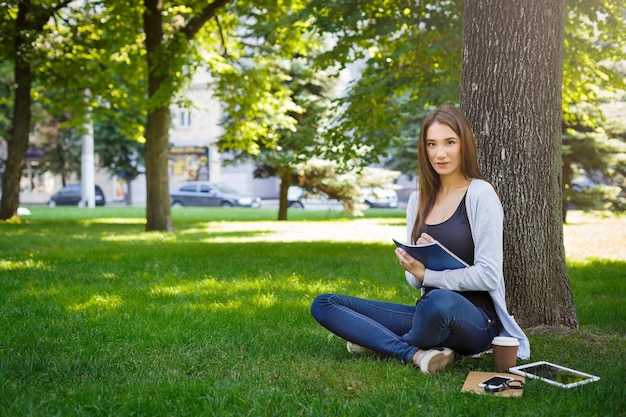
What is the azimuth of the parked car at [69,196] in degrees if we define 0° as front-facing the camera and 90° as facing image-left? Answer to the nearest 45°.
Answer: approximately 90°

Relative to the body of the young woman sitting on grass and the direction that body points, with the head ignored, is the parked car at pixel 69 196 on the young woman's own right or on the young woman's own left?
on the young woman's own right

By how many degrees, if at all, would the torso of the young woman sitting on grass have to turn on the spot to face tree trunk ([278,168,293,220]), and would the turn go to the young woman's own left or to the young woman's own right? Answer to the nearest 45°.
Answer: approximately 135° to the young woman's own right

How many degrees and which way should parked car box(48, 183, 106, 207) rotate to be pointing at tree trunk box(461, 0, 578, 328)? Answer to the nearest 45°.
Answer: approximately 90° to its left

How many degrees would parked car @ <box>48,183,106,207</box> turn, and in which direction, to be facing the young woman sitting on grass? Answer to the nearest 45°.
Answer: approximately 90° to its left

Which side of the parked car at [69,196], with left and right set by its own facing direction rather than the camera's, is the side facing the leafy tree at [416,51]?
left

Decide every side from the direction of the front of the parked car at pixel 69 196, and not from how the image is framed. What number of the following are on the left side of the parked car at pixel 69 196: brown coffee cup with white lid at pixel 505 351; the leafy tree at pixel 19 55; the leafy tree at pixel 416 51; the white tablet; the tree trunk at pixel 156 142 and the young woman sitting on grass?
6

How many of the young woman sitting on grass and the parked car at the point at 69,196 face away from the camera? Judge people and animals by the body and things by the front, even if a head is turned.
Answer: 0

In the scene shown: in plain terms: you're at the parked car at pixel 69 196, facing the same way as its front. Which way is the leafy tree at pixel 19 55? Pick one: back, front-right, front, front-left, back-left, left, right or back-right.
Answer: left

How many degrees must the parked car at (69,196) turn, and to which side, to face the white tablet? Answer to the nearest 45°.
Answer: approximately 90° to its left

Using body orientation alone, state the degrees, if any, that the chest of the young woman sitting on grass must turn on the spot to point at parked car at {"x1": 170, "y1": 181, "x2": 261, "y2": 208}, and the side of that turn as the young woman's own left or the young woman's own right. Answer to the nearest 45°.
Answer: approximately 135° to the young woman's own right

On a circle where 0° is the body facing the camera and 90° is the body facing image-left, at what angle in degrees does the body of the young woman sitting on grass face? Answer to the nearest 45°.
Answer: approximately 45°
